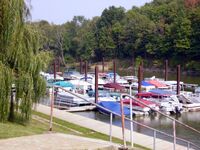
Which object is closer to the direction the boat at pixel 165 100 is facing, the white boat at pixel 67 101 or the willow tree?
the white boat

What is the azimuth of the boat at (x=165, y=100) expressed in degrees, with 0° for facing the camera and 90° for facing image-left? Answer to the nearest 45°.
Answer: approximately 135°

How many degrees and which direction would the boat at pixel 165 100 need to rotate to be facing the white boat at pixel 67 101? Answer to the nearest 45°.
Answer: approximately 45° to its left

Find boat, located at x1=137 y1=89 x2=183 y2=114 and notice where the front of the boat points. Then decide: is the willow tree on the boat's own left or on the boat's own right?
on the boat's own left
